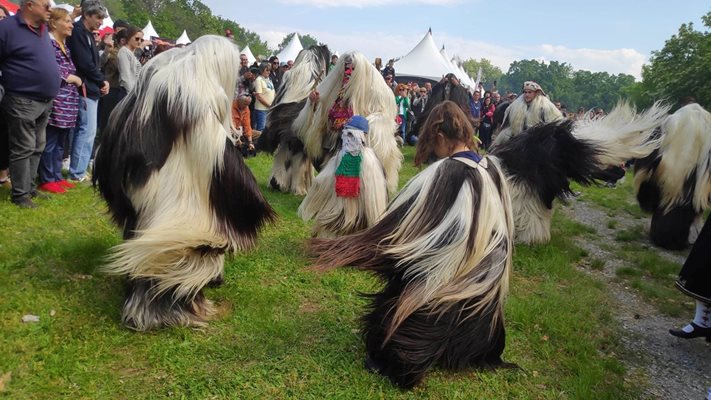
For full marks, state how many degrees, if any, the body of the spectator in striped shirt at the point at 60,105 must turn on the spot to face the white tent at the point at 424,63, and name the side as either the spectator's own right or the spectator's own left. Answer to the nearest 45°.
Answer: approximately 45° to the spectator's own left

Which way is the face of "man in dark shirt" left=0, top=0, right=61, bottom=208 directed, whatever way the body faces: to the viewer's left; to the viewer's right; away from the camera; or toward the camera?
to the viewer's right

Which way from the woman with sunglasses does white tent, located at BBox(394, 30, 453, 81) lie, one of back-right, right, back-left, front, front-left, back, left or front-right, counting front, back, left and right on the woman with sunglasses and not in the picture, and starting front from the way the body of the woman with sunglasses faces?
left

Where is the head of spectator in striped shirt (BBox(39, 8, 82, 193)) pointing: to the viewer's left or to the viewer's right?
to the viewer's right

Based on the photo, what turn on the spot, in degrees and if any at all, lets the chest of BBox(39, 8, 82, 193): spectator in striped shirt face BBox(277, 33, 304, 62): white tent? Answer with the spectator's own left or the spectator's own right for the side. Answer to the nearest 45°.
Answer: approximately 45° to the spectator's own left

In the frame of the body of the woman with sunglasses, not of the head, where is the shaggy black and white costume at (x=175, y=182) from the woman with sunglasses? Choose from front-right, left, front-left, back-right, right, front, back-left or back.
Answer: front-right

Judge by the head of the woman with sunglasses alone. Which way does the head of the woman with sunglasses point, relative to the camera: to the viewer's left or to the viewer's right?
to the viewer's right

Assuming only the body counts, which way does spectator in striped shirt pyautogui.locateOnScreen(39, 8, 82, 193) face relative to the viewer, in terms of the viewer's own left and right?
facing to the right of the viewer

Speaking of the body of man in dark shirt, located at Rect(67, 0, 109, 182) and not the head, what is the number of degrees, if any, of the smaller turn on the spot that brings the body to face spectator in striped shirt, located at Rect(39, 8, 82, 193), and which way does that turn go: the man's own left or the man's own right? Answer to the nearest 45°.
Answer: approximately 135° to the man's own right

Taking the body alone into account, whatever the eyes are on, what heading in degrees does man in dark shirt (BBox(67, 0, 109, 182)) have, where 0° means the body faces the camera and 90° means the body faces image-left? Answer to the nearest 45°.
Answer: approximately 270°

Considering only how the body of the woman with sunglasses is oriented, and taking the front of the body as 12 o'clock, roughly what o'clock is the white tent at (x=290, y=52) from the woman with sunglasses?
The white tent is roughly at 8 o'clock from the woman with sunglasses.

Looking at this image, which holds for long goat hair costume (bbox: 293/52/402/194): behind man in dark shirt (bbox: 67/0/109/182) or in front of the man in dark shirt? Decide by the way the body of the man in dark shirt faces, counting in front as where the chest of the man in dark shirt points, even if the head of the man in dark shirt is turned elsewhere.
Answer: in front
